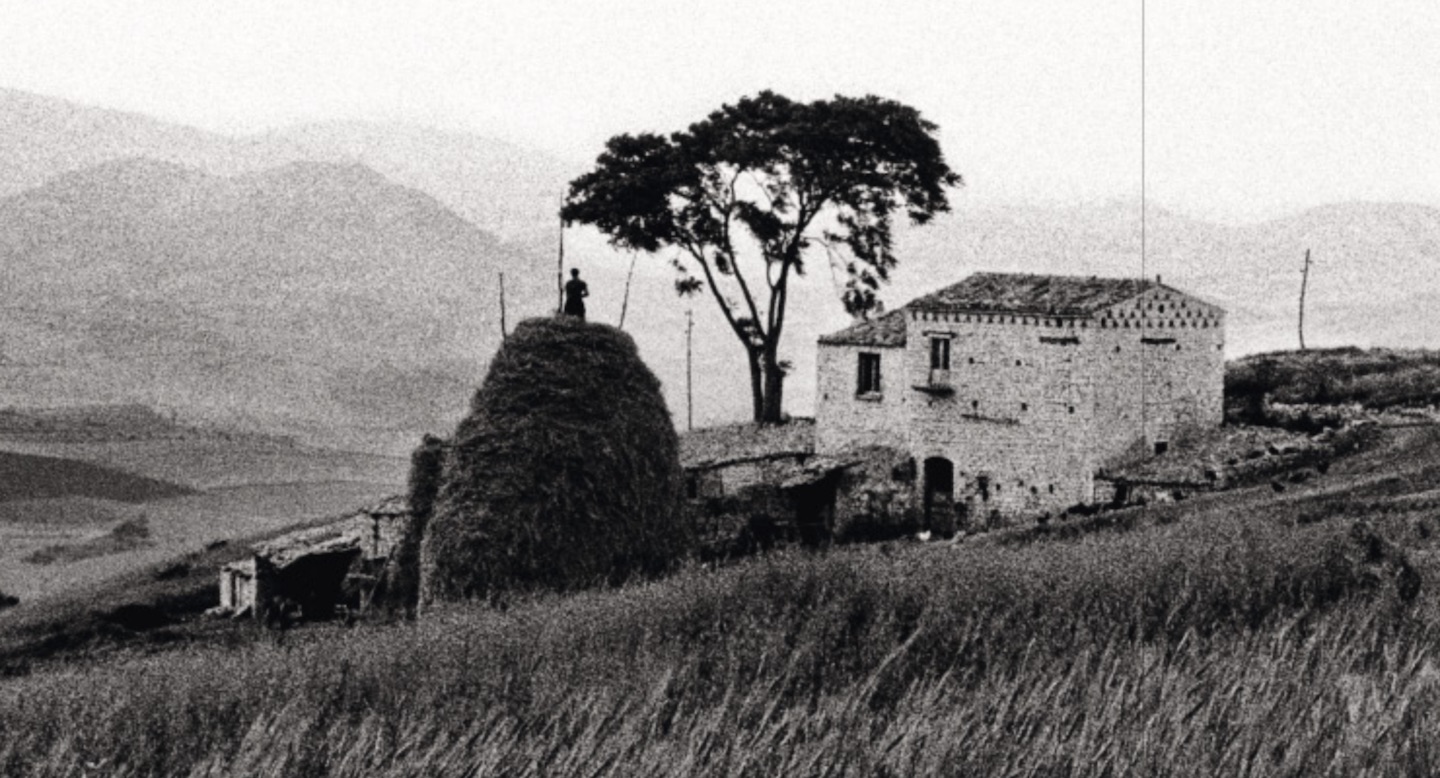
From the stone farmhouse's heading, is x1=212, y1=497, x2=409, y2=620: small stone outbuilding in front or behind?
in front

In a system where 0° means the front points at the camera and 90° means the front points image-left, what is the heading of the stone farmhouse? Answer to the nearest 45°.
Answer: approximately 45°

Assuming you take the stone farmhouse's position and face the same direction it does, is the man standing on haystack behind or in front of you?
in front
